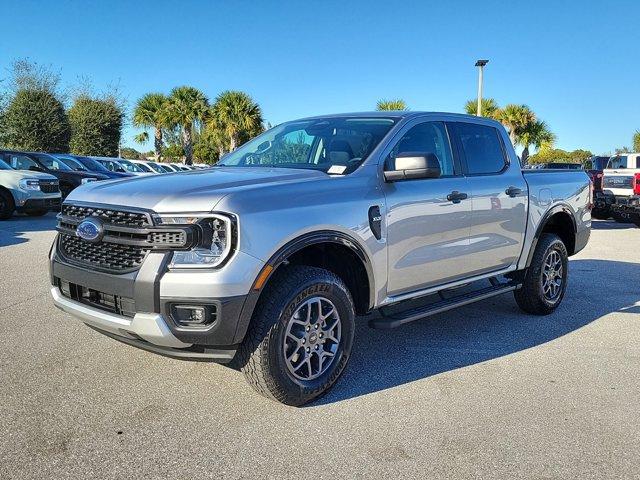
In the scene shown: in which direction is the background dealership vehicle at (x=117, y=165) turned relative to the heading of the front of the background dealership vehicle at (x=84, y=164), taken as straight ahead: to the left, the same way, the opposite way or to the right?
the same way

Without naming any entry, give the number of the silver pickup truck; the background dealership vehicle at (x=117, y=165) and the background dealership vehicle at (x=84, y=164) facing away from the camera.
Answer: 0

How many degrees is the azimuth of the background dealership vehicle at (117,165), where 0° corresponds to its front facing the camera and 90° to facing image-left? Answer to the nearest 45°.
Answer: approximately 315°

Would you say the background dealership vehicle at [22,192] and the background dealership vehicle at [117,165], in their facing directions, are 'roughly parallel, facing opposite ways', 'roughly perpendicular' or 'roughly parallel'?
roughly parallel

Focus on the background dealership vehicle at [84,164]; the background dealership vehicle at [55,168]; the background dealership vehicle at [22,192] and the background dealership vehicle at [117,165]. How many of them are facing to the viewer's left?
0

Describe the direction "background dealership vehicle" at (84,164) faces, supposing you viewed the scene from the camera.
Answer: facing the viewer and to the right of the viewer

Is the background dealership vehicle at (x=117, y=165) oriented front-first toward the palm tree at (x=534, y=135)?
no

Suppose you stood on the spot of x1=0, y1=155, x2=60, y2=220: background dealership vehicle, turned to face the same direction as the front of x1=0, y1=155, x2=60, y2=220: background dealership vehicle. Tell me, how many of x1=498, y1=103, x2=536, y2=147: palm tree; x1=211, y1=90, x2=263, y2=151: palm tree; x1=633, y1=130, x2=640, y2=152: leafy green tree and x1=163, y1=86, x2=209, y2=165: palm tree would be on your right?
0

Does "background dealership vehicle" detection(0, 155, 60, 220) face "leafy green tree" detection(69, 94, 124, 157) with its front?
no

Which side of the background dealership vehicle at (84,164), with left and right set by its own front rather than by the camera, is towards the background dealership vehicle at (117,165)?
left

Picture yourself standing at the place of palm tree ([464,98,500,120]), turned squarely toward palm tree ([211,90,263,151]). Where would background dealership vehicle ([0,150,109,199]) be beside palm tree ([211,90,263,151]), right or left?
left

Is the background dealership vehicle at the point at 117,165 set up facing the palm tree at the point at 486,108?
no

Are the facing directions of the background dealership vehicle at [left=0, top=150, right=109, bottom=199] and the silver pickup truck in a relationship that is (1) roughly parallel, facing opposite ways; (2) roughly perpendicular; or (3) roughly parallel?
roughly perpendicular

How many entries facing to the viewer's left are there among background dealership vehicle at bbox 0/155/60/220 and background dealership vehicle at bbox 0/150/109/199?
0

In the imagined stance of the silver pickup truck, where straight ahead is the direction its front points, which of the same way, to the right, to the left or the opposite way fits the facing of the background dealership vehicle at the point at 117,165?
to the left

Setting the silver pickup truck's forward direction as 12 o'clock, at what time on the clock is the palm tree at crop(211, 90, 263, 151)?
The palm tree is roughly at 4 o'clock from the silver pickup truck.
